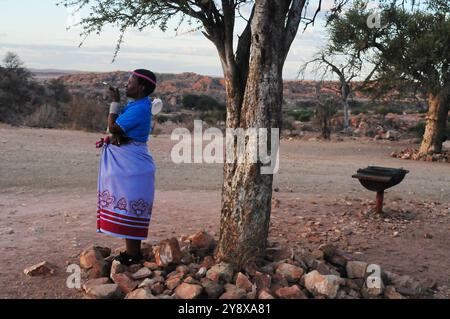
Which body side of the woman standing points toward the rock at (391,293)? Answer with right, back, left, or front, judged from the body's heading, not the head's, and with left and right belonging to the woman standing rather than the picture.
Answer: back

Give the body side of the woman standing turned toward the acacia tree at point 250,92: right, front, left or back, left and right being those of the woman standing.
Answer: back

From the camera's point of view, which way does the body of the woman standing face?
to the viewer's left

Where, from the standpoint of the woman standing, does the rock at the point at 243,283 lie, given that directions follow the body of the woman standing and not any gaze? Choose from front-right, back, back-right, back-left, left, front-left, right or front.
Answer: back-left

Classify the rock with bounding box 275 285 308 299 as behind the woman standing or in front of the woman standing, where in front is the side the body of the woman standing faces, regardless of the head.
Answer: behind

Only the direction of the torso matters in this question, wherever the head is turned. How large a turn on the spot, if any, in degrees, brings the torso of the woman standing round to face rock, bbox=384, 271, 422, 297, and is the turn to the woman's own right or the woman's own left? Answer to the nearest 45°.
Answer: approximately 180°
